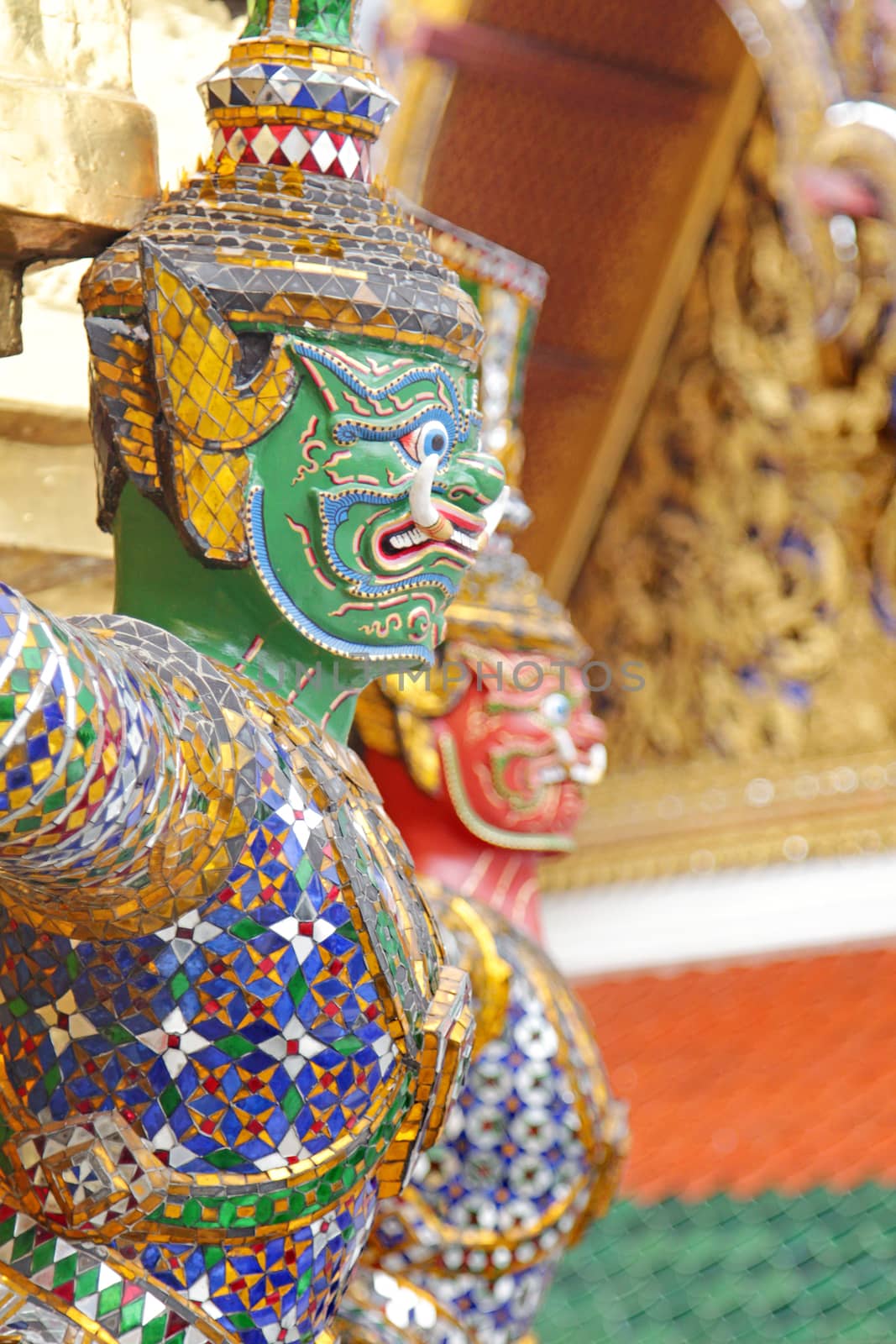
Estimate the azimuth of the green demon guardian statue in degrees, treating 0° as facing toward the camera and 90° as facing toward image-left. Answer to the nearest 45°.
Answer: approximately 270°
